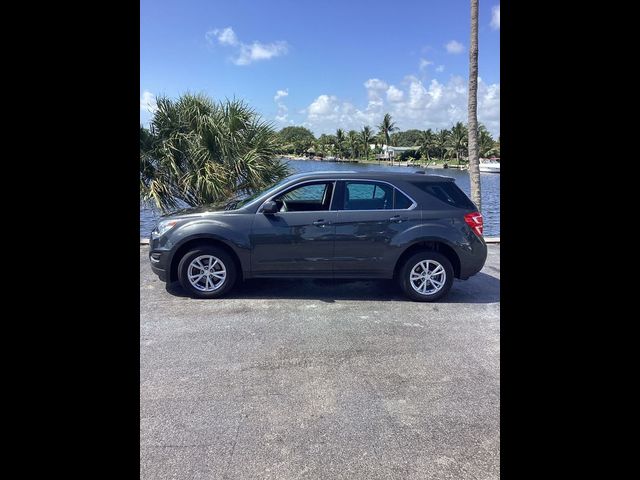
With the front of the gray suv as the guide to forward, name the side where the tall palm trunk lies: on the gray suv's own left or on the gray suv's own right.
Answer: on the gray suv's own right

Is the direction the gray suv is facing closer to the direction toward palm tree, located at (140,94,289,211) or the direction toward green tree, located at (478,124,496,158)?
the palm tree

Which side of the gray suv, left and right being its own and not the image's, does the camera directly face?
left
